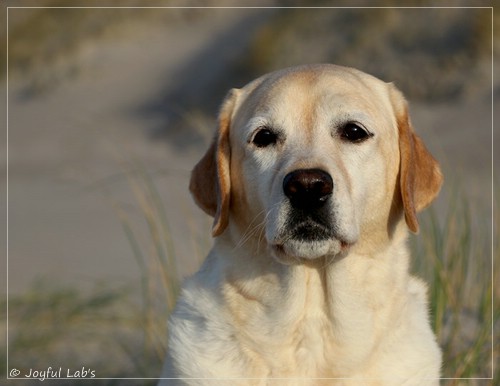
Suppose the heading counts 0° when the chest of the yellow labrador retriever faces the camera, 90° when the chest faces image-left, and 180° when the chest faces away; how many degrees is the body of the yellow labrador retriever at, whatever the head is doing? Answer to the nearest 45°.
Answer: approximately 0°
